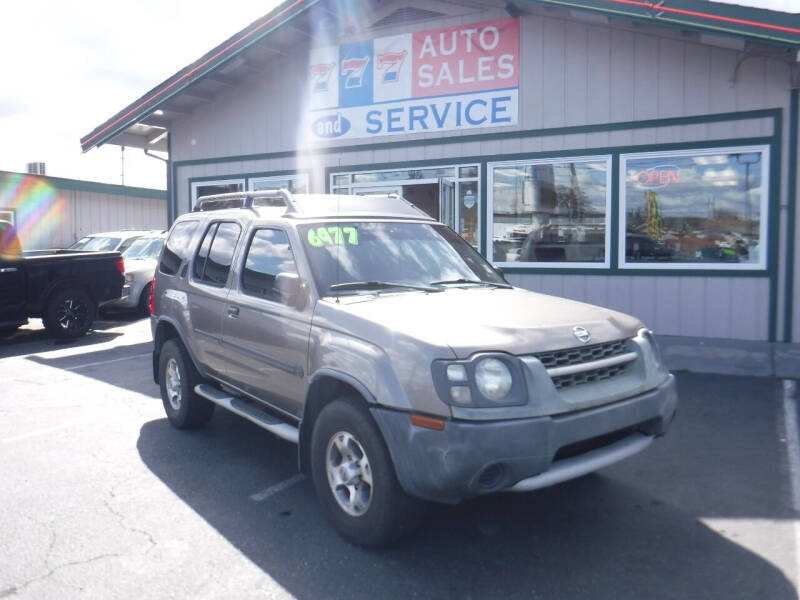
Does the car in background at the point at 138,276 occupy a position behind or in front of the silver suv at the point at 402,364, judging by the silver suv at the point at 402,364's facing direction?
behind

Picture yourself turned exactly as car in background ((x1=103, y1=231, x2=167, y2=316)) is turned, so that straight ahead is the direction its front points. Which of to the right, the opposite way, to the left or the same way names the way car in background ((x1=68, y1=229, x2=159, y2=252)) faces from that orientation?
the same way

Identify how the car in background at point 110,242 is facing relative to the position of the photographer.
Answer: facing the viewer and to the left of the viewer

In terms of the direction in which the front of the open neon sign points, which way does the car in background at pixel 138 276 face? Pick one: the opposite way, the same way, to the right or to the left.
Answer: the same way

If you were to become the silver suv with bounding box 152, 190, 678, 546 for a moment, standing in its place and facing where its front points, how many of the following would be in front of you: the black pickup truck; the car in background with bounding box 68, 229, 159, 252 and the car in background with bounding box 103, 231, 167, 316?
0

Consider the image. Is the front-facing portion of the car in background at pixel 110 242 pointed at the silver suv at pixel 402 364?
no

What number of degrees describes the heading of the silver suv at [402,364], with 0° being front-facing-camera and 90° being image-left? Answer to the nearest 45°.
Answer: approximately 315°

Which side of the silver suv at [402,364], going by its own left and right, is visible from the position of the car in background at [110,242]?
back

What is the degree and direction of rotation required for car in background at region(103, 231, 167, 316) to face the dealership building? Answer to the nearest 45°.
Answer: approximately 90° to its left

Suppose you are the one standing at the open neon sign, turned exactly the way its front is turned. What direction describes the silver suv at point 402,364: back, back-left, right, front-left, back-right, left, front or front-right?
front

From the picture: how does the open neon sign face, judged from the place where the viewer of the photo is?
facing the viewer

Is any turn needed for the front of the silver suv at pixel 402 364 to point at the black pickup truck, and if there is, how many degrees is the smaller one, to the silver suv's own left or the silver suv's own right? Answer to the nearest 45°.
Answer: approximately 180°

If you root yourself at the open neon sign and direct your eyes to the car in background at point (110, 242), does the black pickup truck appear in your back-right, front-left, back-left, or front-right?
front-left

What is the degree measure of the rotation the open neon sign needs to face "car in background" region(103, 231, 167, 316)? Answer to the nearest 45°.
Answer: approximately 90° to its right
